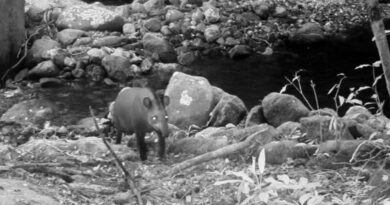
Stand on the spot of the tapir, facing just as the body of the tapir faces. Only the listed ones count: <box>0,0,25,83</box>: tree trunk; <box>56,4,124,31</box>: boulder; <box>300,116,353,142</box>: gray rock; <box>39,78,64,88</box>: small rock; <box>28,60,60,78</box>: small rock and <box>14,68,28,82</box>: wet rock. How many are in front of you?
1

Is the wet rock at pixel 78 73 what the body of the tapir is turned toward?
no

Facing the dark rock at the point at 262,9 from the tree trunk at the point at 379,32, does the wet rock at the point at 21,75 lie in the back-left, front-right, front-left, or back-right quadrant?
front-left

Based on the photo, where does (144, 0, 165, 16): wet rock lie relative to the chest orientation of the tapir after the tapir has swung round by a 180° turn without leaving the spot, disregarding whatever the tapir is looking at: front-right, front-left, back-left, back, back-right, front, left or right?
front-right

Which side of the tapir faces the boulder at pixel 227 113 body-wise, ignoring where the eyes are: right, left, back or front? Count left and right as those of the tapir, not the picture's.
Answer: left

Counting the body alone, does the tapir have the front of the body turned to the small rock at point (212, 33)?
no

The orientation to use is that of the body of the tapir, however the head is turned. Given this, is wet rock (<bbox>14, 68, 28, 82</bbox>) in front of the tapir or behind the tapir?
behind

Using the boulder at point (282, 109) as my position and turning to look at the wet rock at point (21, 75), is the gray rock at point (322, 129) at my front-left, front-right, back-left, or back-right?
back-left

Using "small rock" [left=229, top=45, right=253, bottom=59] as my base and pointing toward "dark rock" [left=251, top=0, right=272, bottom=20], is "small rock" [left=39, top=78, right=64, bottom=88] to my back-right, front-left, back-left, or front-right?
back-left

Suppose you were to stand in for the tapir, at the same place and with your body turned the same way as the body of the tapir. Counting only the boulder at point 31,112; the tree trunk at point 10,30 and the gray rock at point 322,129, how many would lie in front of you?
1

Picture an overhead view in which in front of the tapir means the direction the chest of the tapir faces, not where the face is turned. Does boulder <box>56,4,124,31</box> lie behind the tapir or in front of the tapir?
behind

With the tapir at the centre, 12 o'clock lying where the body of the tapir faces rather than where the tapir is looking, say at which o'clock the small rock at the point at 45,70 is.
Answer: The small rock is roughly at 7 o'clock from the tapir.

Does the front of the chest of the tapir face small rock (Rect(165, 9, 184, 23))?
no

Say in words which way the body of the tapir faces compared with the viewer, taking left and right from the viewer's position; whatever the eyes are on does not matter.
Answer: facing the viewer and to the right of the viewer
